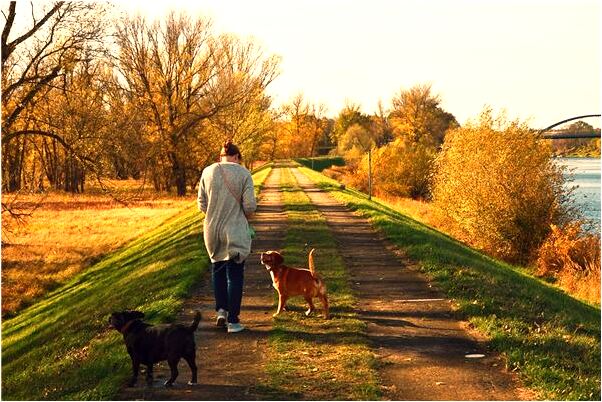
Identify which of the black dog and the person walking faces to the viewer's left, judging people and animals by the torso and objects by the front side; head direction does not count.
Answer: the black dog

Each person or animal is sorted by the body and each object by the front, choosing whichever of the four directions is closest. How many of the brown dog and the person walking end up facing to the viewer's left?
1

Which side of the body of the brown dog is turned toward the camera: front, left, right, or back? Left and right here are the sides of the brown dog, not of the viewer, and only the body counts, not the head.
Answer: left

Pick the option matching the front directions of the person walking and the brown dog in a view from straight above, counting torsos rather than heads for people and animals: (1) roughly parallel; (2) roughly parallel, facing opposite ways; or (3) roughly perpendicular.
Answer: roughly perpendicular

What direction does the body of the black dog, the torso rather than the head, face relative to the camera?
to the viewer's left

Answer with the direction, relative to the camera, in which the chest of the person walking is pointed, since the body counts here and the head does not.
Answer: away from the camera

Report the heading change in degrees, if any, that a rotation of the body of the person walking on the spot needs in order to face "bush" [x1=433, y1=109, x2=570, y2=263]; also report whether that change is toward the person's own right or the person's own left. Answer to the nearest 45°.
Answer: approximately 45° to the person's own right

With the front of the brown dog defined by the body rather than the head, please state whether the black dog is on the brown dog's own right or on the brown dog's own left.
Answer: on the brown dog's own left

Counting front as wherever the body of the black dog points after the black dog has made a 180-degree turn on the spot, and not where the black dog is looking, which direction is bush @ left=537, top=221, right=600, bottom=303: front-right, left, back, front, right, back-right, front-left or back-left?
front-left

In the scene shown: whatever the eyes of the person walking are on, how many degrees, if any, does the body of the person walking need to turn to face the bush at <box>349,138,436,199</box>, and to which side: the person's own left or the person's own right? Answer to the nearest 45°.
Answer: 0° — they already face it

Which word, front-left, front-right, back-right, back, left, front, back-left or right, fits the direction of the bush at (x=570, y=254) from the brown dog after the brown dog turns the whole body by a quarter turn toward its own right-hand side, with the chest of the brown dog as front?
front-right
